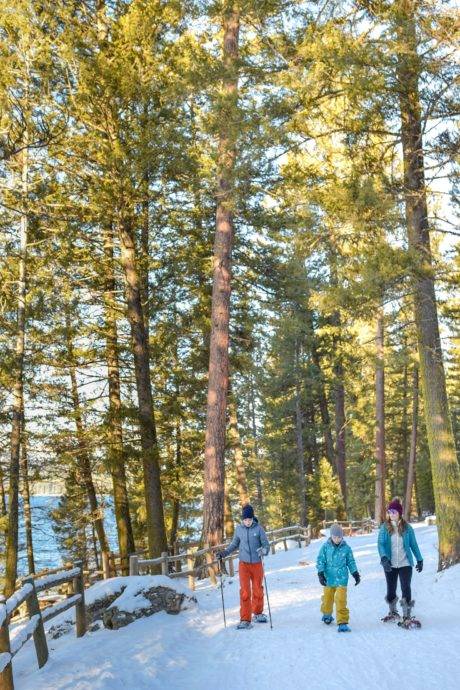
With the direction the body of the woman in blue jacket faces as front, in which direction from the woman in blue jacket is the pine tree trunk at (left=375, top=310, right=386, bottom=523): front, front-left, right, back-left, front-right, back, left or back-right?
back

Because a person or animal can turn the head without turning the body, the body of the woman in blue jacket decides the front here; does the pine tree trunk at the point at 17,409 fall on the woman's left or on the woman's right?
on the woman's right

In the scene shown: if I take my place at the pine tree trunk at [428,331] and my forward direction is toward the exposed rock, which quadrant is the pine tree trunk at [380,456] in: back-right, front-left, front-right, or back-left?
back-right

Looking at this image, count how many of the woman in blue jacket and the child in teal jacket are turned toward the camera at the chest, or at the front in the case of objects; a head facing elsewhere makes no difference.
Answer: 2

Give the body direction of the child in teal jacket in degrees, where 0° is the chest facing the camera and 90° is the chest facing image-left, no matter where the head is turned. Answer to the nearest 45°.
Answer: approximately 0°
